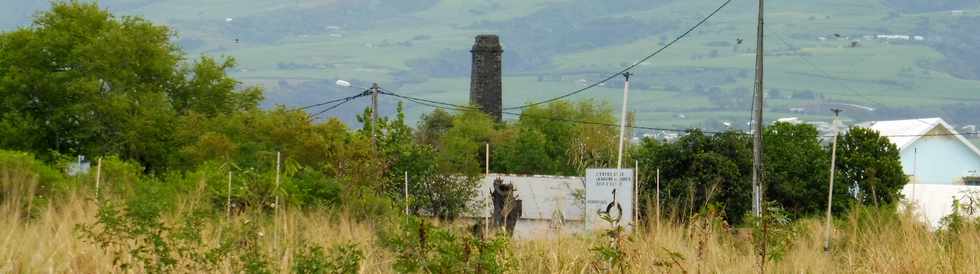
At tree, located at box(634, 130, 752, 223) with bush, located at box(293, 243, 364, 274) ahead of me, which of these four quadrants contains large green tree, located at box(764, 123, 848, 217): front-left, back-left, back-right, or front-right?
back-left

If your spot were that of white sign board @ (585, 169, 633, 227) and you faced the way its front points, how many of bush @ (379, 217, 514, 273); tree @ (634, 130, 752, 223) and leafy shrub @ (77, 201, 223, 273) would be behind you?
1

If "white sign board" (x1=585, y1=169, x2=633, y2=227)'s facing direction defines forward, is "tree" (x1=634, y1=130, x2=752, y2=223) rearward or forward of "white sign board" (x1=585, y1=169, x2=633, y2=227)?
rearward

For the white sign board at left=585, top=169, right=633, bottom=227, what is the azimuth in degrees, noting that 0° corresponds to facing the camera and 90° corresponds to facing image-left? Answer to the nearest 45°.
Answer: approximately 0°

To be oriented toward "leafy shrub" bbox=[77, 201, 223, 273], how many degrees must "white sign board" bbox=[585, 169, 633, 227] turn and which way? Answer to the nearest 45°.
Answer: approximately 45° to its right
